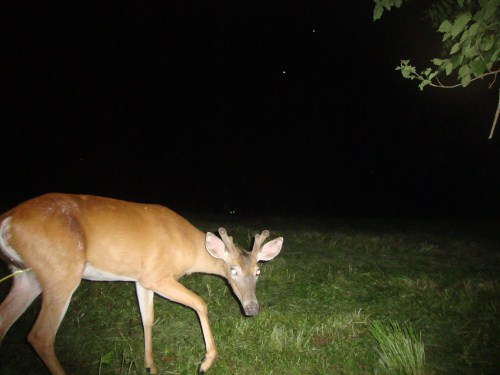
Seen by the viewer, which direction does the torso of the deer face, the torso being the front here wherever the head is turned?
to the viewer's right

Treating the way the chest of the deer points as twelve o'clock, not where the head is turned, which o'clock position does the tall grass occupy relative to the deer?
The tall grass is roughly at 1 o'clock from the deer.
